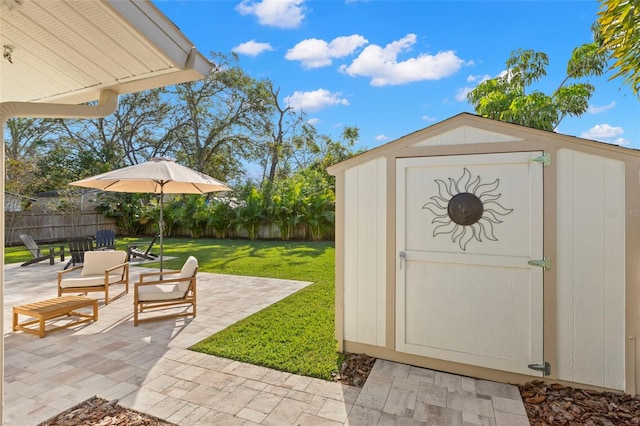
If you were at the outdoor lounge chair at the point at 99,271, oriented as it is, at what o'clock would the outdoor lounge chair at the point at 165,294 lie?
the outdoor lounge chair at the point at 165,294 is roughly at 10 o'clock from the outdoor lounge chair at the point at 99,271.

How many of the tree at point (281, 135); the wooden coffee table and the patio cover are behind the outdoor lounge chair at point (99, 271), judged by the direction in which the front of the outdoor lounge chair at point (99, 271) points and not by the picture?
1

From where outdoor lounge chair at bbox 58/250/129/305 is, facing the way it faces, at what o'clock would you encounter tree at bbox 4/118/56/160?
The tree is roughly at 4 o'clock from the outdoor lounge chair.

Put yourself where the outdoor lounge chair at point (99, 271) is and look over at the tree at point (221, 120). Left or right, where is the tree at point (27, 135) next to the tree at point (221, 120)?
left

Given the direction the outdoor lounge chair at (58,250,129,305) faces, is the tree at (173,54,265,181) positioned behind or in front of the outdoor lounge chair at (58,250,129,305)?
behind

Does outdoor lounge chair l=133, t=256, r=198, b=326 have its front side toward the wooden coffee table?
yes

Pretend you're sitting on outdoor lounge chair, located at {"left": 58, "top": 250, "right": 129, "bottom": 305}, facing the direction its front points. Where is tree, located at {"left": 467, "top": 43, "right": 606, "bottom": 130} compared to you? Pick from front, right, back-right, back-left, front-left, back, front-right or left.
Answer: back-left

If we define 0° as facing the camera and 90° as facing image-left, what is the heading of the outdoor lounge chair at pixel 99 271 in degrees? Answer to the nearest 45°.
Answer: approximately 45°

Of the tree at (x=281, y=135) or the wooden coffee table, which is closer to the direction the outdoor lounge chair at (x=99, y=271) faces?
the wooden coffee table
